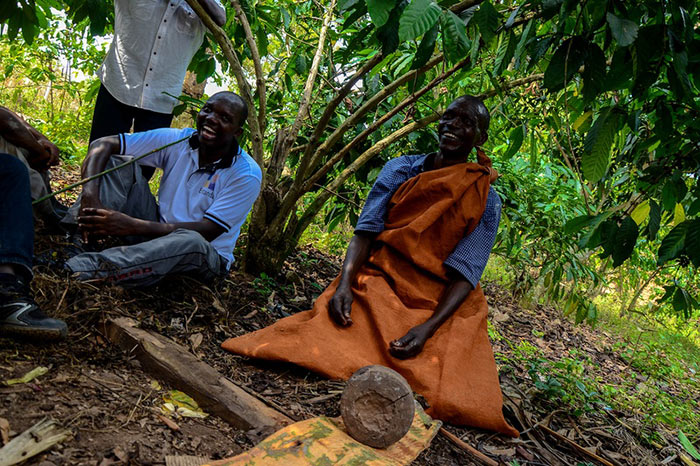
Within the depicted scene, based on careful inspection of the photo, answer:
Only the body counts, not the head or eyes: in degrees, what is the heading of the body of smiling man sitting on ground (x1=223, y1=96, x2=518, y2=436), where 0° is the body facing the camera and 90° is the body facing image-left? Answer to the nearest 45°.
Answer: approximately 45°

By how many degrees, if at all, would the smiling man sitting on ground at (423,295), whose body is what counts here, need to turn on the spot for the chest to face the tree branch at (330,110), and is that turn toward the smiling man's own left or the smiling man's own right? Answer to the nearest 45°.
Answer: approximately 90° to the smiling man's own right

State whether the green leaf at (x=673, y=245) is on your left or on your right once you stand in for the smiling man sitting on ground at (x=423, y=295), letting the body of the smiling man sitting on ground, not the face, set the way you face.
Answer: on your left
